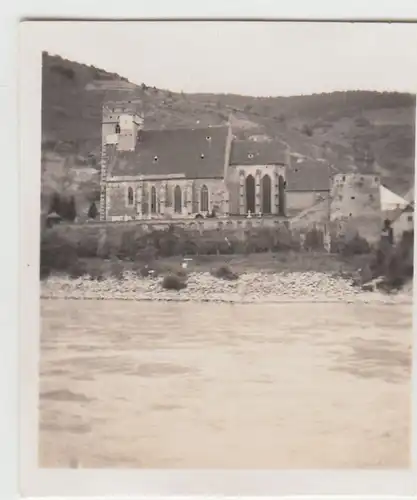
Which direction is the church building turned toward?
to the viewer's left
